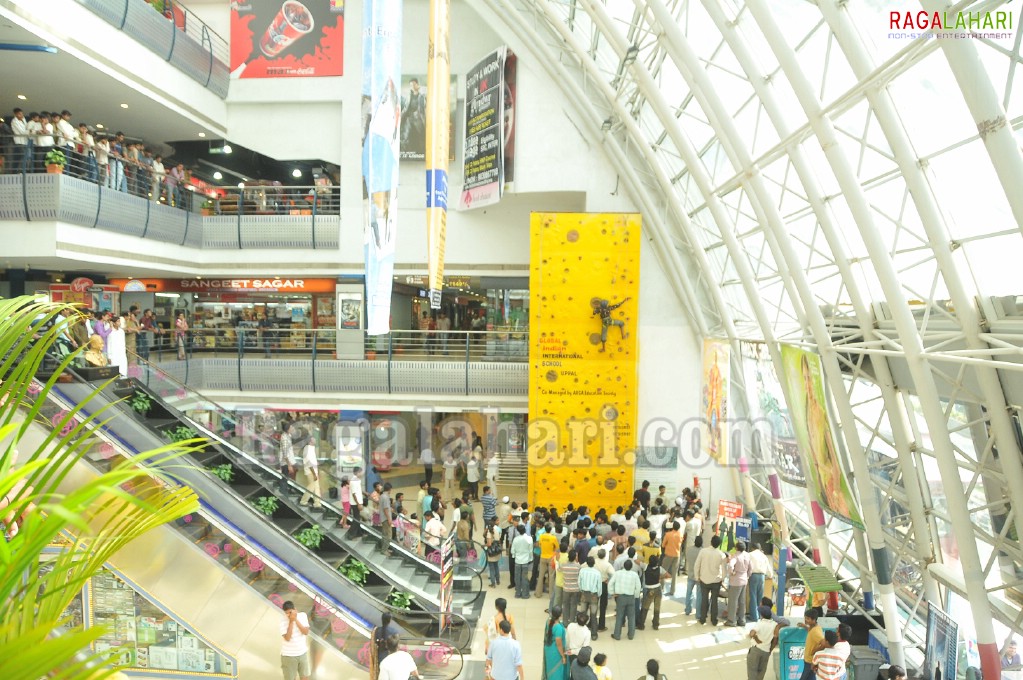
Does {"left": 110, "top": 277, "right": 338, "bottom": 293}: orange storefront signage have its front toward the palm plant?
yes

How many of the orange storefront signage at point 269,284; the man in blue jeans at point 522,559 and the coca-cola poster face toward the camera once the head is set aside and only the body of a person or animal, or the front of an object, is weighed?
2

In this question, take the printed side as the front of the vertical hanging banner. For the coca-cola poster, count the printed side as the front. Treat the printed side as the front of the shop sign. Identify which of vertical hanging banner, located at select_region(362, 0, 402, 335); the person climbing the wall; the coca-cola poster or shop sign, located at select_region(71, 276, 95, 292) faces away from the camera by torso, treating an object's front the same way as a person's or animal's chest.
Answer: the person climbing the wall

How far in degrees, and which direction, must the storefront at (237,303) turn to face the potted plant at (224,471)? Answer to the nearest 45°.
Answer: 0° — it already faces it

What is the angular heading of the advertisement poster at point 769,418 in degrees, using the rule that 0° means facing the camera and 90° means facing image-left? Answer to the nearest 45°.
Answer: approximately 45°

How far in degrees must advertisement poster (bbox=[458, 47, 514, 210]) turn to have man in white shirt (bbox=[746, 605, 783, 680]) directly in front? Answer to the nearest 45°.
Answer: approximately 45° to its left

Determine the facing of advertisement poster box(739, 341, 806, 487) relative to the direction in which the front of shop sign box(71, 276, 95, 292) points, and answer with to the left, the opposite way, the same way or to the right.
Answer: to the right
